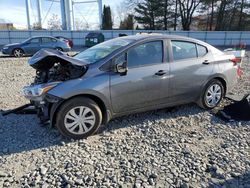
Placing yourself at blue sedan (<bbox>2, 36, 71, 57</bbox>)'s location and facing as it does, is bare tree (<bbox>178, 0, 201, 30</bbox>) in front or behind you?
behind

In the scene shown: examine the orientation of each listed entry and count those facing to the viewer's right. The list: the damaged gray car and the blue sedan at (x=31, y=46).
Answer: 0

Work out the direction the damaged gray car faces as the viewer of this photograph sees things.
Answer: facing the viewer and to the left of the viewer

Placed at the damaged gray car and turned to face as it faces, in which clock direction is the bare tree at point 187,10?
The bare tree is roughly at 5 o'clock from the damaged gray car.

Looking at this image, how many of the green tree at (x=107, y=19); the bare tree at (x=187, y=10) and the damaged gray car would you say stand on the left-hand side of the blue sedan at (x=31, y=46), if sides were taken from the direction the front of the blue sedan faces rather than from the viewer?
1

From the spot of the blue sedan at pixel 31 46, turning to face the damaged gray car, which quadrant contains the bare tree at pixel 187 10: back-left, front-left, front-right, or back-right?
back-left

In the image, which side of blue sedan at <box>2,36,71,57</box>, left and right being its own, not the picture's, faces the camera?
left

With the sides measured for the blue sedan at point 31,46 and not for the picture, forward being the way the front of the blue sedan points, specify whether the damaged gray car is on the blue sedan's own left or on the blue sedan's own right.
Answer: on the blue sedan's own left

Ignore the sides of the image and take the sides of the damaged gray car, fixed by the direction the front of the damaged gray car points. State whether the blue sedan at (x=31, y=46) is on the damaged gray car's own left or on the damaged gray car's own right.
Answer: on the damaged gray car's own right
